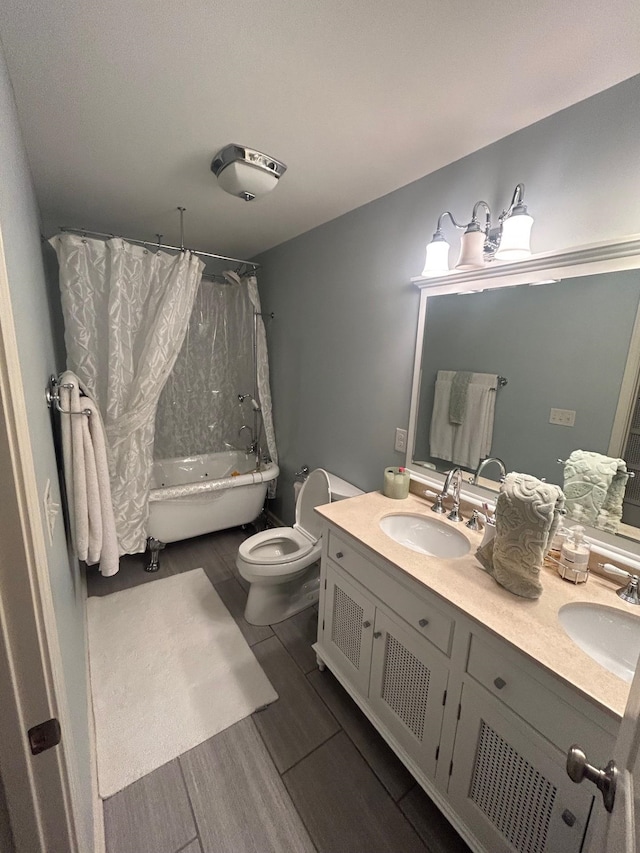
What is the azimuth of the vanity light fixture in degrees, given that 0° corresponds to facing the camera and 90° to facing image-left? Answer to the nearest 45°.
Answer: approximately 45°

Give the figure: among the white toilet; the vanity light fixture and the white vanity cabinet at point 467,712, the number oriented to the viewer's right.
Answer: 0

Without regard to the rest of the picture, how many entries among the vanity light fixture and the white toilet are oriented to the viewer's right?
0

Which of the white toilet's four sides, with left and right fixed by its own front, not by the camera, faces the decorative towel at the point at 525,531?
left

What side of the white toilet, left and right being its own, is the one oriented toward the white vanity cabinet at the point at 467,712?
left

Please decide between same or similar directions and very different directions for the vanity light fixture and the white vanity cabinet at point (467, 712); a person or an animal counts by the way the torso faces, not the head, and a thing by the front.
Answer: same or similar directions

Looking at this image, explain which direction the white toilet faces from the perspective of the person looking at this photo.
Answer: facing the viewer and to the left of the viewer

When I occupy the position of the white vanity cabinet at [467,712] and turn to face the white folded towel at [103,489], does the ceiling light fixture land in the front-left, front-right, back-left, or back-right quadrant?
front-right

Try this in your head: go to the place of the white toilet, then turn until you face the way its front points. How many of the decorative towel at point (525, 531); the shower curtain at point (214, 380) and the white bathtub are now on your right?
2
